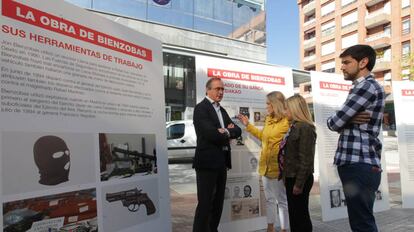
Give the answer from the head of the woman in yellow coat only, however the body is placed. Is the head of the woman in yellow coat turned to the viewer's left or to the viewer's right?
to the viewer's left

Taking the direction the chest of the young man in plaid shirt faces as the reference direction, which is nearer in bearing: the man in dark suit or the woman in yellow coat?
the man in dark suit

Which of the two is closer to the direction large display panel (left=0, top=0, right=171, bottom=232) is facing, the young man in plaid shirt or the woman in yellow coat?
the young man in plaid shirt

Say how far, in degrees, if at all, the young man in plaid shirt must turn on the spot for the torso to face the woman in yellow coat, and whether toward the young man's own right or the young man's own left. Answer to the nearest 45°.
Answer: approximately 45° to the young man's own right

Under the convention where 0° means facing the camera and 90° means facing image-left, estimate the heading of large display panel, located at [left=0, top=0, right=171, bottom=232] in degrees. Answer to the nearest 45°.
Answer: approximately 315°

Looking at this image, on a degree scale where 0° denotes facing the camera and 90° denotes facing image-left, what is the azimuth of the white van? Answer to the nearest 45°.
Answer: approximately 90°

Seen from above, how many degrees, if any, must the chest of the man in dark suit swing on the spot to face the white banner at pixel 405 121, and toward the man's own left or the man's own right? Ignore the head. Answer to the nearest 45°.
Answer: approximately 90° to the man's own left
